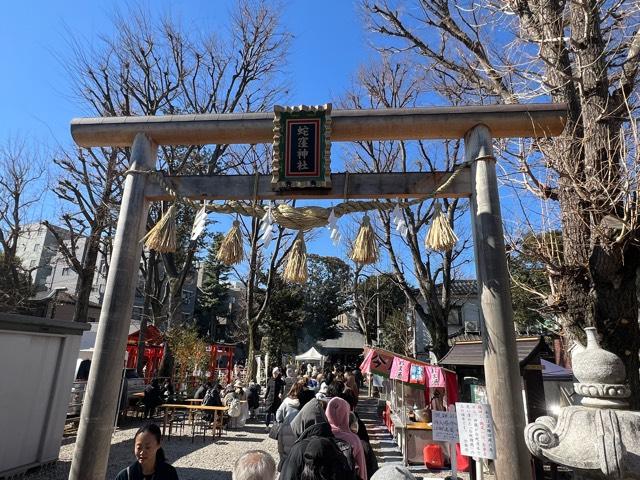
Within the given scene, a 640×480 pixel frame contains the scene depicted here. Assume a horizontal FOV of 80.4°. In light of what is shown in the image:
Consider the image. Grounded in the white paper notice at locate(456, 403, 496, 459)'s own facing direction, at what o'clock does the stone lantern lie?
The stone lantern is roughly at 11 o'clock from the white paper notice.

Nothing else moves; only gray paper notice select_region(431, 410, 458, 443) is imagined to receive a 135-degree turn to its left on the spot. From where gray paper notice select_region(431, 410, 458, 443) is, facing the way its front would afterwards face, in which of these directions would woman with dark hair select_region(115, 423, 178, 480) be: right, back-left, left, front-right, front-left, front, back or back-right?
back

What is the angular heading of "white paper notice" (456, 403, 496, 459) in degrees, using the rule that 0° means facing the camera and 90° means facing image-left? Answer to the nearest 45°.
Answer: approximately 0°

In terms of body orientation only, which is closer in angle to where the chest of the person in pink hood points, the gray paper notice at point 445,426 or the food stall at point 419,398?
the food stall

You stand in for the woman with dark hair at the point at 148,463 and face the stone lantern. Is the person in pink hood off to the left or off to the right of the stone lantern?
left

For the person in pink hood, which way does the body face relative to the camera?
away from the camera

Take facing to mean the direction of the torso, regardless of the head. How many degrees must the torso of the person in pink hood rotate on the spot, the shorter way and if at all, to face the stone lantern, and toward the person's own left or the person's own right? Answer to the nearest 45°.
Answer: approximately 135° to the person's own right

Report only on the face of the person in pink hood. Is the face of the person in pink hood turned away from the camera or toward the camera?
away from the camera

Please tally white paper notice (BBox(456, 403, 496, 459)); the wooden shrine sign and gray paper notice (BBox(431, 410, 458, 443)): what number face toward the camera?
3

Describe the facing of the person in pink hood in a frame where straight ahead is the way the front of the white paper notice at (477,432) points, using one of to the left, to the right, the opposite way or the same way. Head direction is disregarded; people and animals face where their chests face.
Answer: the opposite way

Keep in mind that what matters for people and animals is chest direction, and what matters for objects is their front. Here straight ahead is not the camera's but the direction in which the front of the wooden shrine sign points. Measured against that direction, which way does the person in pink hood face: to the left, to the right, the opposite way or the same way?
the opposite way
